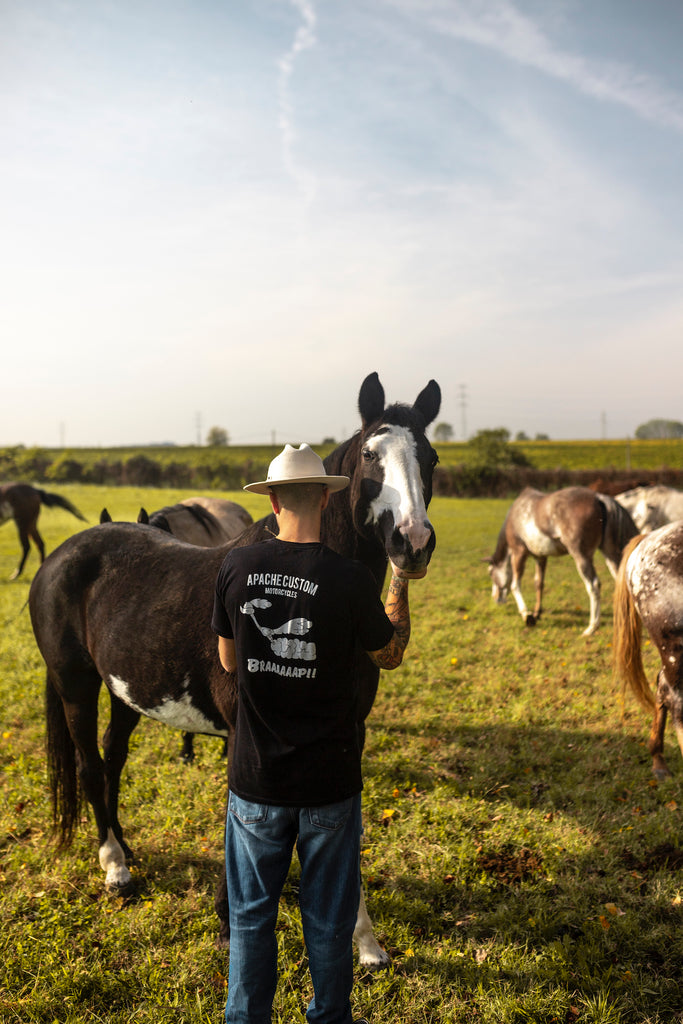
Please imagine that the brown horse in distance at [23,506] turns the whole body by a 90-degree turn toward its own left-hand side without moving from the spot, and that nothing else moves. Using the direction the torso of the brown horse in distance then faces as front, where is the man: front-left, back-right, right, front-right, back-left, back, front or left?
front

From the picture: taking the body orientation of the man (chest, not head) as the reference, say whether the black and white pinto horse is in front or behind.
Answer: in front

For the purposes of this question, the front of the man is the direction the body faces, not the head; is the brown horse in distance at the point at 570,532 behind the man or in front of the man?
in front

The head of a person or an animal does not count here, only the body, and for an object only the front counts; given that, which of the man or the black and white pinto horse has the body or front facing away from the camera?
the man

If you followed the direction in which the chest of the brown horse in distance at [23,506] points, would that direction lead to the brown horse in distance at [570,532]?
no

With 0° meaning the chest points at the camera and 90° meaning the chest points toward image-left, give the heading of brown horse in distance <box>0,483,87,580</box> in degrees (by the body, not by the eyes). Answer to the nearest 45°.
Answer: approximately 90°

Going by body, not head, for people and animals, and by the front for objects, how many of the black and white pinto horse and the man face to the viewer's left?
0

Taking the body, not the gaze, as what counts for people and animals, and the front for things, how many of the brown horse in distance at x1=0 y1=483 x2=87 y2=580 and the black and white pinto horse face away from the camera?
0

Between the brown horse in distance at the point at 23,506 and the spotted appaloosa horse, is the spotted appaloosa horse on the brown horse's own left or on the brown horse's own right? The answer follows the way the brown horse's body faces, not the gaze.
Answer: on the brown horse's own left

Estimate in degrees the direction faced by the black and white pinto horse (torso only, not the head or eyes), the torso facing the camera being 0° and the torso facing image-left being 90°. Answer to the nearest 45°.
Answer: approximately 315°

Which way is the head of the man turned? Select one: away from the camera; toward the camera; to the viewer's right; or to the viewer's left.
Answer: away from the camera

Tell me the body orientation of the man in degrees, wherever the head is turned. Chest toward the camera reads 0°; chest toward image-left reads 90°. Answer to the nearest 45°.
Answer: approximately 180°

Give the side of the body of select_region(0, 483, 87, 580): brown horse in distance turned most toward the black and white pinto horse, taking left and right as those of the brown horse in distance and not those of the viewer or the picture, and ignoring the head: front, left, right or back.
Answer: left
